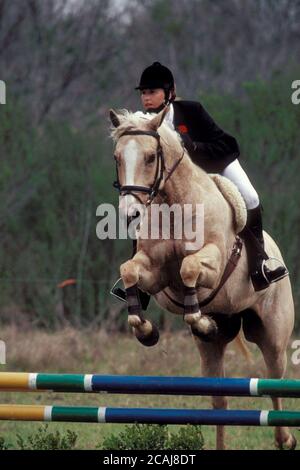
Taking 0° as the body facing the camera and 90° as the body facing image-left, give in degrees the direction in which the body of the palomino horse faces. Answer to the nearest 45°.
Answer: approximately 45°
